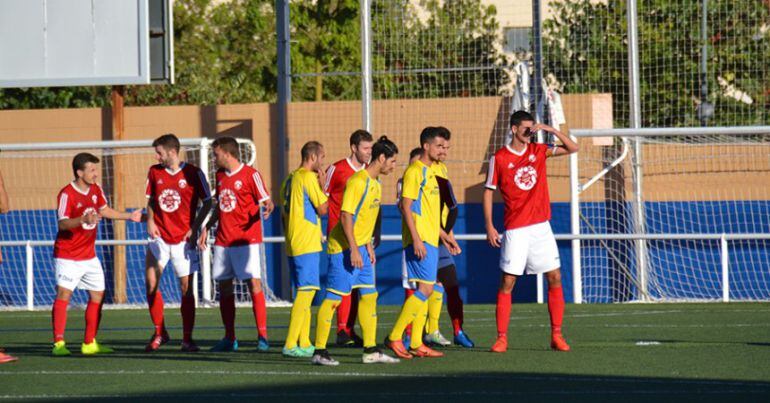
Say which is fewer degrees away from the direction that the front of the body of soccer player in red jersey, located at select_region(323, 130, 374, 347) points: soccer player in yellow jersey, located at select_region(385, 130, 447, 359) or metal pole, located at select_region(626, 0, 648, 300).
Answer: the soccer player in yellow jersey

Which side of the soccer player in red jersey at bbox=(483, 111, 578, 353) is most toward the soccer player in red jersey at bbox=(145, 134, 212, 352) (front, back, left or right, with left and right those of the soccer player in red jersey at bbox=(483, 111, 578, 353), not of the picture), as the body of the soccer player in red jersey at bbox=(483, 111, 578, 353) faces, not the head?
right

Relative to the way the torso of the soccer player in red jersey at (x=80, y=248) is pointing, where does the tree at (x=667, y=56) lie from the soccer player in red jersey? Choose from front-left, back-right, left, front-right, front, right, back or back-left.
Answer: left

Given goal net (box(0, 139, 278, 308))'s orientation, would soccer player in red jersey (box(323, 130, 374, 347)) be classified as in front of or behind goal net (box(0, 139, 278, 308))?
in front

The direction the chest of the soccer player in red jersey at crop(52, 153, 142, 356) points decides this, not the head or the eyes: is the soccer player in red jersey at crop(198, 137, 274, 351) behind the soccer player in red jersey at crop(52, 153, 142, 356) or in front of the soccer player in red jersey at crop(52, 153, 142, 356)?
in front

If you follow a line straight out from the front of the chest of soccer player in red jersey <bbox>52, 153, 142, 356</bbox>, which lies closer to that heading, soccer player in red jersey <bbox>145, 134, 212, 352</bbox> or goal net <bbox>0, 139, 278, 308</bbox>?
the soccer player in red jersey

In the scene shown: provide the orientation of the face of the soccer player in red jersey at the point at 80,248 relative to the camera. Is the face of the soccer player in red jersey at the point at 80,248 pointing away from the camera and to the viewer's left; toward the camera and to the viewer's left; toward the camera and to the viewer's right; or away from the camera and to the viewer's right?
toward the camera and to the viewer's right

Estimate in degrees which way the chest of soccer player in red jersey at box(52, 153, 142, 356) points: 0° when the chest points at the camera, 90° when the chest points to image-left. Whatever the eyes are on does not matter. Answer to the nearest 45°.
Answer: approximately 315°
